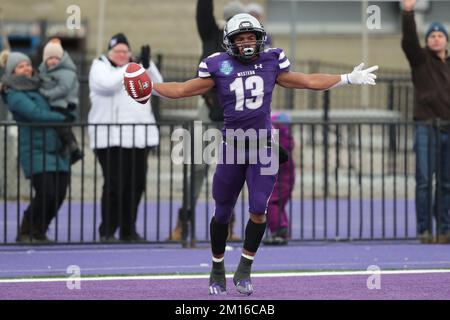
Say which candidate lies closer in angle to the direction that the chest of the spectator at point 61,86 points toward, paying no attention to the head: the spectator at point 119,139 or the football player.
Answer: the football player

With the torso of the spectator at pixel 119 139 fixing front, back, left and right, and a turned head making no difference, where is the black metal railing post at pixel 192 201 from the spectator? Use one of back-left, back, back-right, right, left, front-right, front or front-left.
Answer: front-left

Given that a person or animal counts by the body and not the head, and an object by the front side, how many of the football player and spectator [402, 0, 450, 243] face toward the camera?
2

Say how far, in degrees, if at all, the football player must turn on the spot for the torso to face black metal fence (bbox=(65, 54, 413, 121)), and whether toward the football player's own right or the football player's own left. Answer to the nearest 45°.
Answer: approximately 180°

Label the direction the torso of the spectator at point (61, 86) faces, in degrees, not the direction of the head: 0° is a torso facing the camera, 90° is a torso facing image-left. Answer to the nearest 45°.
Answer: approximately 45°

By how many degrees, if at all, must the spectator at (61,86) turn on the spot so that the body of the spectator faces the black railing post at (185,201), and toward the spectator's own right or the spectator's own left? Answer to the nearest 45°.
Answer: approximately 135° to the spectator's own left

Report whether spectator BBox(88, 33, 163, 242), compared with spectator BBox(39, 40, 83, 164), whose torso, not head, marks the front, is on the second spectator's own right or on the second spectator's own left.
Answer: on the second spectator's own left

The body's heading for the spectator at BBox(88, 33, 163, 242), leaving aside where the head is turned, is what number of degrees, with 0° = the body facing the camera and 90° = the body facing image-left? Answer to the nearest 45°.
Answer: approximately 315°

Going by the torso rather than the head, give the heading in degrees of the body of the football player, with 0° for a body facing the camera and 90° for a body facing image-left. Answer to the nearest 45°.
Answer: approximately 0°

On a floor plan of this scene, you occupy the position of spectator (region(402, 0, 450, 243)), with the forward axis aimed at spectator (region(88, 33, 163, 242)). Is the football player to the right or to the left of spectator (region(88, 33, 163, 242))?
left

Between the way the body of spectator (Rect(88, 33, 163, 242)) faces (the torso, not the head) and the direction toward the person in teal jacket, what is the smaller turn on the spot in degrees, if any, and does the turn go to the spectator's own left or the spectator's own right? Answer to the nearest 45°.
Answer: approximately 135° to the spectator's own right
